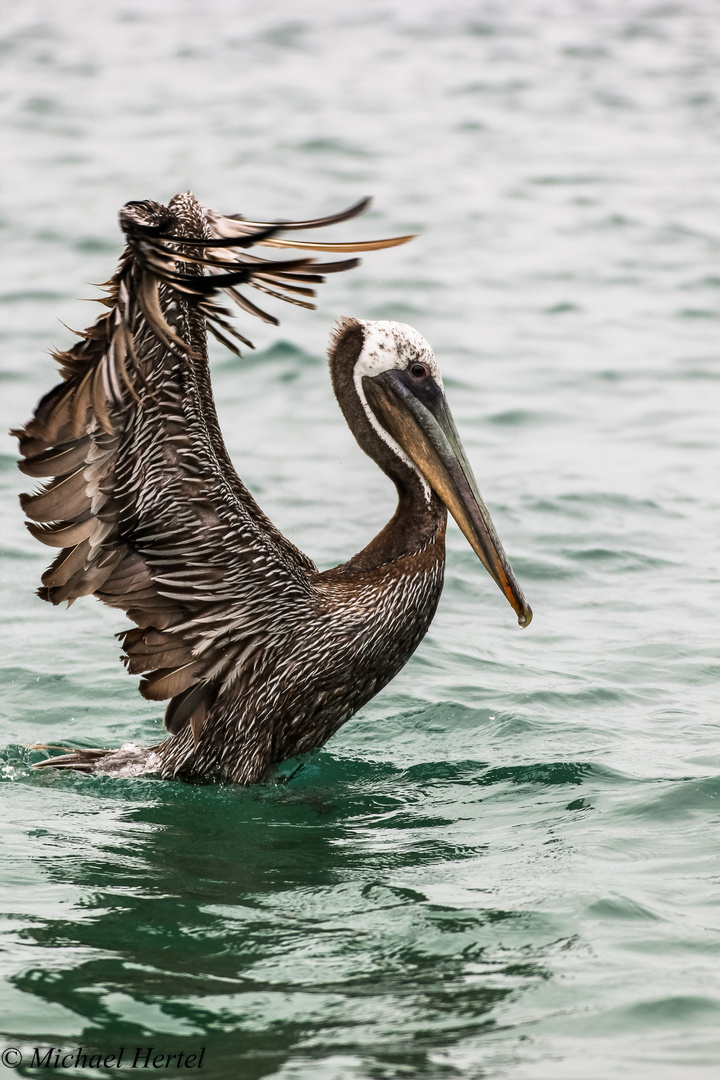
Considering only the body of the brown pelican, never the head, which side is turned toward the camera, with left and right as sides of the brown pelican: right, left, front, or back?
right
